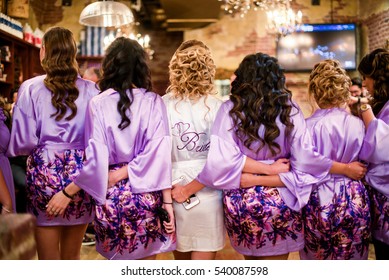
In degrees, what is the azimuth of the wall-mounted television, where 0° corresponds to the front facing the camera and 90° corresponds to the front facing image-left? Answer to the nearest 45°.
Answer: approximately 0°

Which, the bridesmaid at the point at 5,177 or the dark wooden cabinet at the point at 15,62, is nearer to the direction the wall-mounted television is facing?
the bridesmaid

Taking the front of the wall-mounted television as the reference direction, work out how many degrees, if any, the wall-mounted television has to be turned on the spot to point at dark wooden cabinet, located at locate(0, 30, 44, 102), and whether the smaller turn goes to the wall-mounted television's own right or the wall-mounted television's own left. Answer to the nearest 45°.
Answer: approximately 45° to the wall-mounted television's own right

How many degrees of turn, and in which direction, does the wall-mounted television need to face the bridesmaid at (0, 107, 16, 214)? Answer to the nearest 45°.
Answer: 0° — it already faces them
